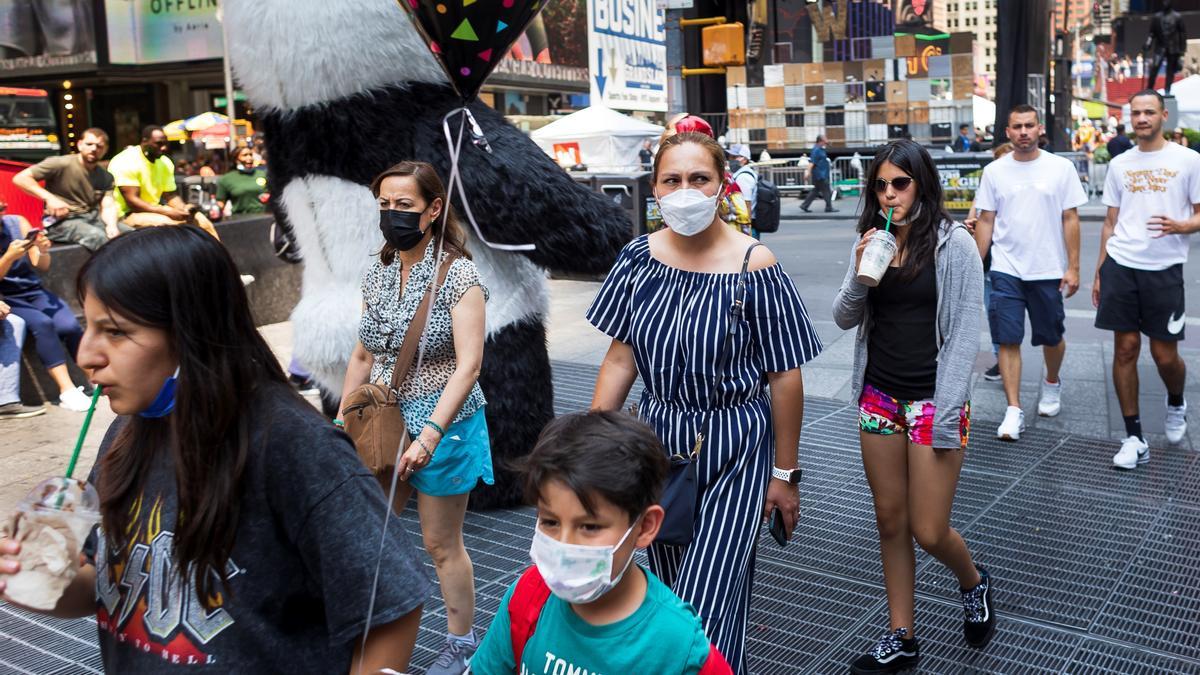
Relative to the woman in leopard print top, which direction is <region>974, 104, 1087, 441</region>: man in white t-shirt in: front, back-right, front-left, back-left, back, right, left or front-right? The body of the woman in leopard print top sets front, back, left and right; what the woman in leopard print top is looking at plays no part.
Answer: back

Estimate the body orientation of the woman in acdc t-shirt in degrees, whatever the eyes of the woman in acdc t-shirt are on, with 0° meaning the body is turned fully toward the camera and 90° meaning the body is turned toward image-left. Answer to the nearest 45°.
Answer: approximately 45°

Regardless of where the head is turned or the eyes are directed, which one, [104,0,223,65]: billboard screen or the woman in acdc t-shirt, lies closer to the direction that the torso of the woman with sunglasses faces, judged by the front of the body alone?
the woman in acdc t-shirt

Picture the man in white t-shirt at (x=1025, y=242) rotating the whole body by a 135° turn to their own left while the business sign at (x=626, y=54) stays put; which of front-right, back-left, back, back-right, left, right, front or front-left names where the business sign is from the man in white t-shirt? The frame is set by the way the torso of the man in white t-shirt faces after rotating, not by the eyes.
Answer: left

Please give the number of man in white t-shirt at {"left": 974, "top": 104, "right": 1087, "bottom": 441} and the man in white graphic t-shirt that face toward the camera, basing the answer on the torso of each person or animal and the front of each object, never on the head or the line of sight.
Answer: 2
